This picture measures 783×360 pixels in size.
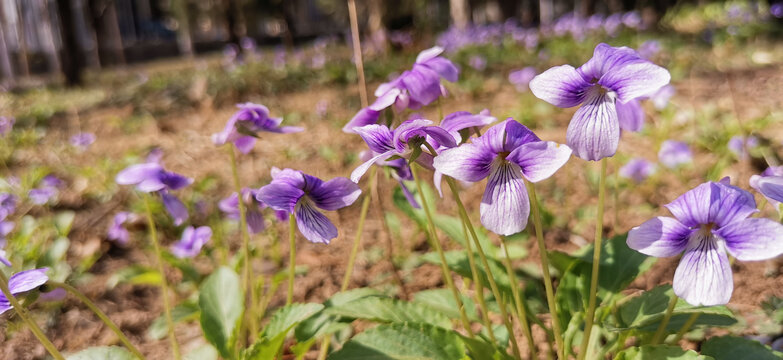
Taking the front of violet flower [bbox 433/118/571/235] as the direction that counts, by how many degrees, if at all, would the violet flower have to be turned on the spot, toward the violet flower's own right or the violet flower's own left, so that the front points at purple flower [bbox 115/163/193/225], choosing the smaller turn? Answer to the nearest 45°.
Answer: approximately 135° to the violet flower's own right

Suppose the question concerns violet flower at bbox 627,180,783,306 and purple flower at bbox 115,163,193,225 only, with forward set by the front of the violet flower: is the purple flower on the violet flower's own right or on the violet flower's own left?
on the violet flower's own right

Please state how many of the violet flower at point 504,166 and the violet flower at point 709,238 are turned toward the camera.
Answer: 2

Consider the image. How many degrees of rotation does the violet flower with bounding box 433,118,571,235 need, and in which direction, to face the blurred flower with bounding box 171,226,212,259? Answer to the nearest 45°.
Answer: approximately 135° to its right

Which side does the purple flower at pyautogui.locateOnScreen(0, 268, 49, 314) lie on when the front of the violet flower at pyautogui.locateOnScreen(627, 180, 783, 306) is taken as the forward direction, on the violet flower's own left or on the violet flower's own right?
on the violet flower's own right

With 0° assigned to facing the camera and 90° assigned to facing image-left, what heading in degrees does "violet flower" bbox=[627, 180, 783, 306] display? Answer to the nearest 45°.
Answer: approximately 0°

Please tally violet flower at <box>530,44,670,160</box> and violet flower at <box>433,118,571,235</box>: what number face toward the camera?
2
